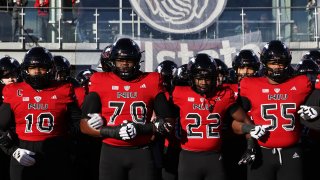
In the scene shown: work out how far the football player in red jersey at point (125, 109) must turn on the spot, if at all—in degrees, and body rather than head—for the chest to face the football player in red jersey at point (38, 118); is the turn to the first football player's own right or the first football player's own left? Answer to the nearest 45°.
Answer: approximately 90° to the first football player's own right

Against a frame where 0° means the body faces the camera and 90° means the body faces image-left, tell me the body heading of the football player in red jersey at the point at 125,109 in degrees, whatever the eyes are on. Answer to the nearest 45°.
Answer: approximately 0°

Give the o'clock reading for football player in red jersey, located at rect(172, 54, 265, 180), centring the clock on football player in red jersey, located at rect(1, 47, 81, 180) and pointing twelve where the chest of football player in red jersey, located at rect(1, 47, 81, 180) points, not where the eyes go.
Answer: football player in red jersey, located at rect(172, 54, 265, 180) is roughly at 9 o'clock from football player in red jersey, located at rect(1, 47, 81, 180).

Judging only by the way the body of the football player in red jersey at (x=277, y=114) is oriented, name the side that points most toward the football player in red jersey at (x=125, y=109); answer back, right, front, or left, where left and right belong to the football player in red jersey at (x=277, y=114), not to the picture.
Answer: right
